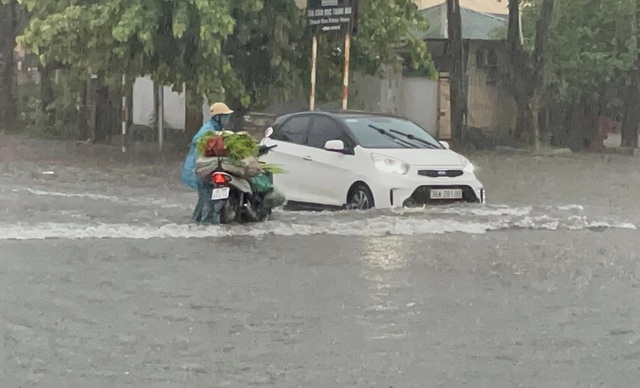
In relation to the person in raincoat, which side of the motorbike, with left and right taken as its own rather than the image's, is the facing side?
left

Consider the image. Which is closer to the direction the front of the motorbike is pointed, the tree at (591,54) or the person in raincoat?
the tree

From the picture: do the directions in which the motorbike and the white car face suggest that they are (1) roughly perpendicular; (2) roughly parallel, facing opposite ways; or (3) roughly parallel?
roughly perpendicular

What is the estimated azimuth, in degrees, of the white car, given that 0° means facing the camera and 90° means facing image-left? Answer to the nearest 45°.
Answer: approximately 315°

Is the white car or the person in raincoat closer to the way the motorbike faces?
the white car

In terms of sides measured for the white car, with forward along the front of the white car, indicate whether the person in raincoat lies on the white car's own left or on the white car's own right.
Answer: on the white car's own right

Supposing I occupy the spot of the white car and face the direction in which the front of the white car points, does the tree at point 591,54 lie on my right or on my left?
on my left

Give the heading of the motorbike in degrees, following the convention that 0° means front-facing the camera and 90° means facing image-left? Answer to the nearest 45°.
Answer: approximately 225°
